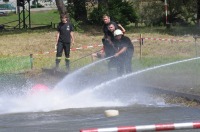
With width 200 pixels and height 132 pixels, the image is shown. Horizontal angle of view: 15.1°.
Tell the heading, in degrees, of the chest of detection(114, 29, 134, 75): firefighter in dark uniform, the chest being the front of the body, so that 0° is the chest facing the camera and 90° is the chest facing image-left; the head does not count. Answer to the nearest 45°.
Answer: approximately 45°

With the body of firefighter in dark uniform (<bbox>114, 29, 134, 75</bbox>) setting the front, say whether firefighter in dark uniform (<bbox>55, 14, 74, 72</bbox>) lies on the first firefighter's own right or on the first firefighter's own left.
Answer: on the first firefighter's own right

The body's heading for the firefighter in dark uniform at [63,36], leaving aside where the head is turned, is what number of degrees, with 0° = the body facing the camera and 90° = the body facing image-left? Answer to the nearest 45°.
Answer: approximately 0°

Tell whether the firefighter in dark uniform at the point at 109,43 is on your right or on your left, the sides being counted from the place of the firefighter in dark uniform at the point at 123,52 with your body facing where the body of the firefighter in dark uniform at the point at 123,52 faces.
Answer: on your right
